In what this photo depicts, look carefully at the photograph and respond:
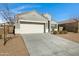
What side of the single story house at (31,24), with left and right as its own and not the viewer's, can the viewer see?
front

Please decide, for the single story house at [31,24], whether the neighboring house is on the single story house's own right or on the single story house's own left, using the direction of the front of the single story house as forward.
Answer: on the single story house's own left
